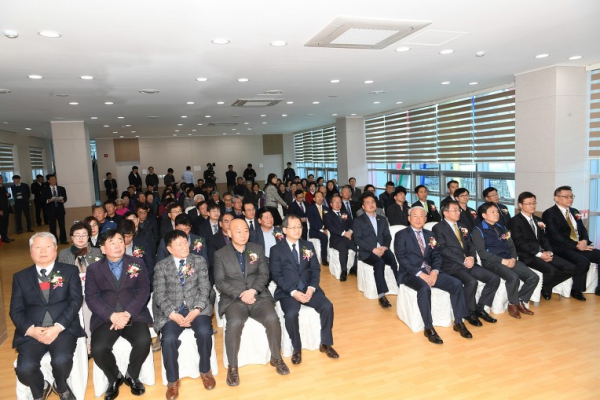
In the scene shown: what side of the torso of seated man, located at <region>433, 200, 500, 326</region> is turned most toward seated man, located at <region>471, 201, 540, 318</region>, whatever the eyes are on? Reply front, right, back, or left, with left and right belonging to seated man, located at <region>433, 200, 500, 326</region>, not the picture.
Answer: left

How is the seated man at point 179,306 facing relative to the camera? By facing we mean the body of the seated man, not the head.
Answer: toward the camera

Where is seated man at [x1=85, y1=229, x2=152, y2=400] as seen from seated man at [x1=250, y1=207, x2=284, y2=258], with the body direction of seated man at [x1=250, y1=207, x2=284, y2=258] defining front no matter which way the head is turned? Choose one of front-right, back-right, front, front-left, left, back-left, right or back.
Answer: right

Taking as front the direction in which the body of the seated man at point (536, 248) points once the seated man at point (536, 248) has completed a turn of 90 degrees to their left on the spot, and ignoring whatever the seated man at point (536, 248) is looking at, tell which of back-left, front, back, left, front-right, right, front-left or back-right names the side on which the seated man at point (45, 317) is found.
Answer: back

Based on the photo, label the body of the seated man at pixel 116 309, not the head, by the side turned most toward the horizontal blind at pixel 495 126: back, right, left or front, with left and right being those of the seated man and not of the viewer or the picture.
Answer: left

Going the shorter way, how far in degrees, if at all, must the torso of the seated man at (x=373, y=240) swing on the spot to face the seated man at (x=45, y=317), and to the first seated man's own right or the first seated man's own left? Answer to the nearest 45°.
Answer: approximately 90° to the first seated man's own right

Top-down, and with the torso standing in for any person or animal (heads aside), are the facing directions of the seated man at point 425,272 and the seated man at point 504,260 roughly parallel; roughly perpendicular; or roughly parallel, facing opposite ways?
roughly parallel

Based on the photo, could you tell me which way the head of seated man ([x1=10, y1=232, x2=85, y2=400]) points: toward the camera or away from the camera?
toward the camera

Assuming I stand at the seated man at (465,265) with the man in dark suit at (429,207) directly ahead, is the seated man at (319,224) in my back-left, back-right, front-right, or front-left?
front-left

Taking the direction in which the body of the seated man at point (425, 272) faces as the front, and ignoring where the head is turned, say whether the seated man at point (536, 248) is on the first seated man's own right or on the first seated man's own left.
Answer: on the first seated man's own left

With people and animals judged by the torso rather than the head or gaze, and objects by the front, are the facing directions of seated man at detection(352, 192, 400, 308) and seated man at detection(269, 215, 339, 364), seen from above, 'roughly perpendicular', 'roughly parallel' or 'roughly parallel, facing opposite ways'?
roughly parallel

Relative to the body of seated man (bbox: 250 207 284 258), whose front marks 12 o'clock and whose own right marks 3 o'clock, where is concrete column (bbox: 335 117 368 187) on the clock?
The concrete column is roughly at 8 o'clock from the seated man.

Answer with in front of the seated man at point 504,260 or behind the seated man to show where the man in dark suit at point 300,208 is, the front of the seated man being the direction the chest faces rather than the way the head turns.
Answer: behind

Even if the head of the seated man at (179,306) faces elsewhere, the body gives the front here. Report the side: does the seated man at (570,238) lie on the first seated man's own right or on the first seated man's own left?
on the first seated man's own left

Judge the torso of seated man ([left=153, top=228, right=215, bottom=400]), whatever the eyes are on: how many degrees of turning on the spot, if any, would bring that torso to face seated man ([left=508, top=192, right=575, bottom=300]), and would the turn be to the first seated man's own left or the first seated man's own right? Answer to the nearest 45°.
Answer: approximately 90° to the first seated man's own left

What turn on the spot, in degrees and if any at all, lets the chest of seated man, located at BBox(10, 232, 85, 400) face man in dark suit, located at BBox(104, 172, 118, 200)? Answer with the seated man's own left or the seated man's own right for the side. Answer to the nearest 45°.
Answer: approximately 180°

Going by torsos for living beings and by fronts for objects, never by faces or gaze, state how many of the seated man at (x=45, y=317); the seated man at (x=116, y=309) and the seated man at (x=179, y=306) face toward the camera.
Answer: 3
